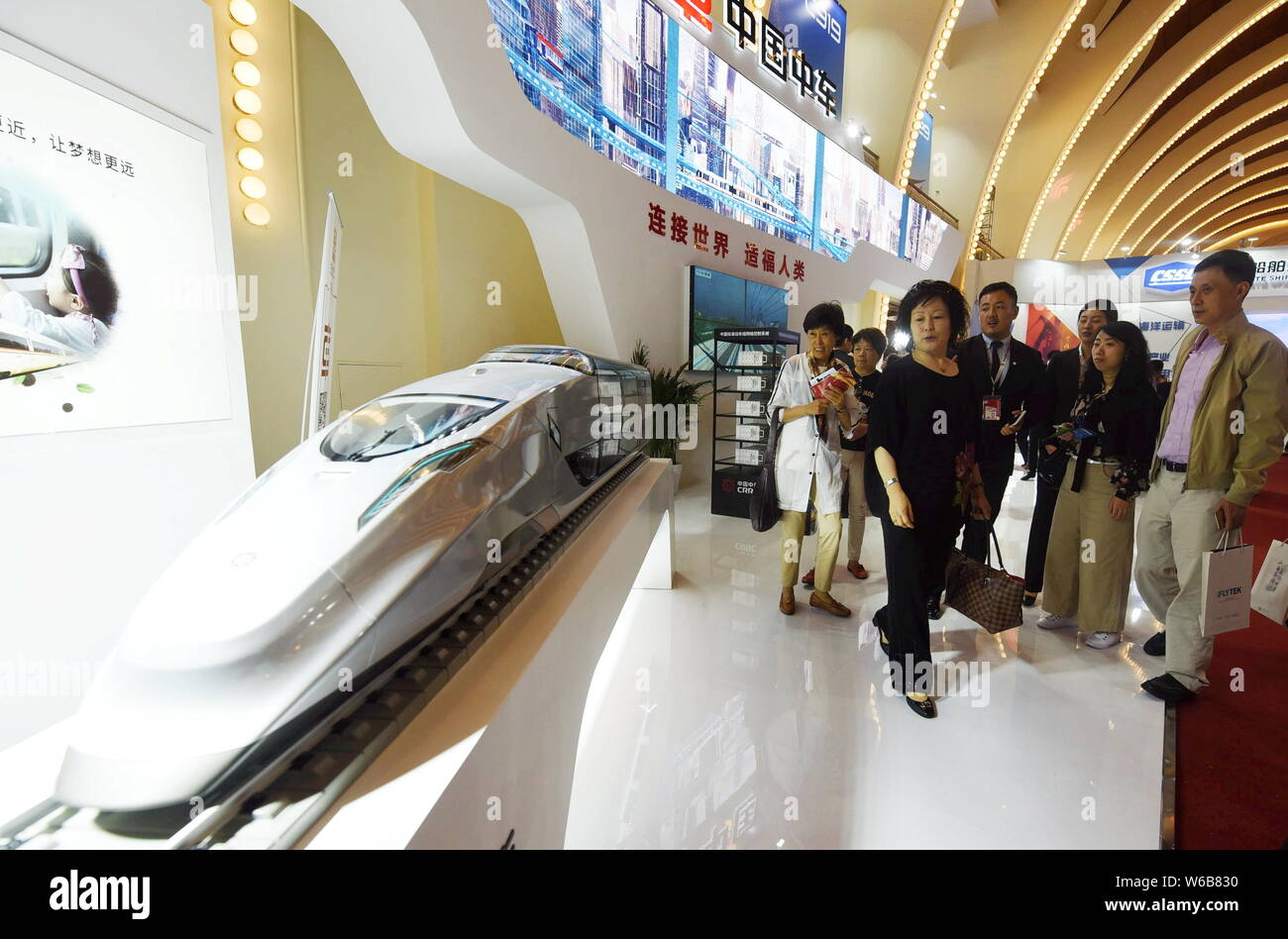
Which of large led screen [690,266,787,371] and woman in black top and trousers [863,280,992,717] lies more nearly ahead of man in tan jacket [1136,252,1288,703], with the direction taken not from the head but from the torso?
the woman in black top and trousers

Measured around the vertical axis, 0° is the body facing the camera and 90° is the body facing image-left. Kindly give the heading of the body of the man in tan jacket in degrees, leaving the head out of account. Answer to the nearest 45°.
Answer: approximately 45°

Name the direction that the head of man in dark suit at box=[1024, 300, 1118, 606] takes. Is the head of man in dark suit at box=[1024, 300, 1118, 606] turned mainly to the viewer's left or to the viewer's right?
to the viewer's left

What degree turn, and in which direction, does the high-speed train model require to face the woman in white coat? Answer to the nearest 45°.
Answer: approximately 180°

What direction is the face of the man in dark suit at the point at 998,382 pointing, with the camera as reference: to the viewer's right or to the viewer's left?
to the viewer's left

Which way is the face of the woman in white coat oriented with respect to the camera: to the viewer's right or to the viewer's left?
to the viewer's left

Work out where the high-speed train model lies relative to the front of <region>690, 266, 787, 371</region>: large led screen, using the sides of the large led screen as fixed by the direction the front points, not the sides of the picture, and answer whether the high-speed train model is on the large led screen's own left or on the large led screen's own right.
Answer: on the large led screen's own right

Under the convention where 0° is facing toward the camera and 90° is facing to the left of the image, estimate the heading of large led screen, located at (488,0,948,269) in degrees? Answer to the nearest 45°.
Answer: approximately 315°

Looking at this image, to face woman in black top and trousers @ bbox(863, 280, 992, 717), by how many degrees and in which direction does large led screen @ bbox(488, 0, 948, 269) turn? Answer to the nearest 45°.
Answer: approximately 45° to its right
